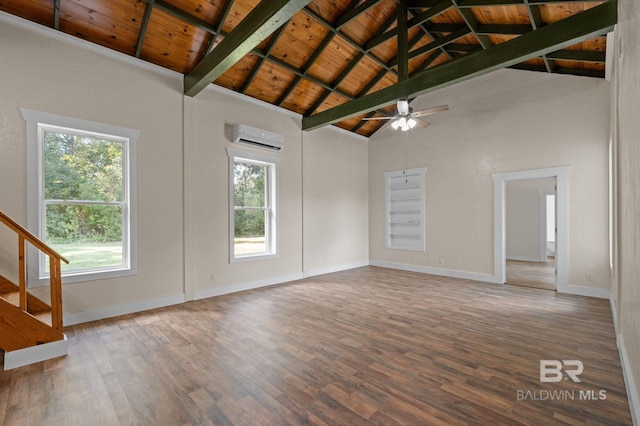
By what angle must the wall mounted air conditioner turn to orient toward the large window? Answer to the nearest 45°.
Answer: approximately 90° to its right

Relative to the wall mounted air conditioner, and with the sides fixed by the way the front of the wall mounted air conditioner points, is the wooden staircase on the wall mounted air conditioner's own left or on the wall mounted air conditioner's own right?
on the wall mounted air conditioner's own right

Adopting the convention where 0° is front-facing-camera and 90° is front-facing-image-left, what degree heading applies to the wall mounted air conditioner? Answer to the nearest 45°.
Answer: approximately 315°

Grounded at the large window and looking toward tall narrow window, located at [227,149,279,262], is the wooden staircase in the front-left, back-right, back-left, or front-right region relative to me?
back-right
